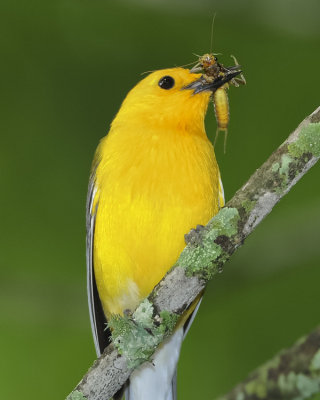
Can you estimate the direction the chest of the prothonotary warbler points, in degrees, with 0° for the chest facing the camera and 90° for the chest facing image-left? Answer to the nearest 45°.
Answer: approximately 315°
